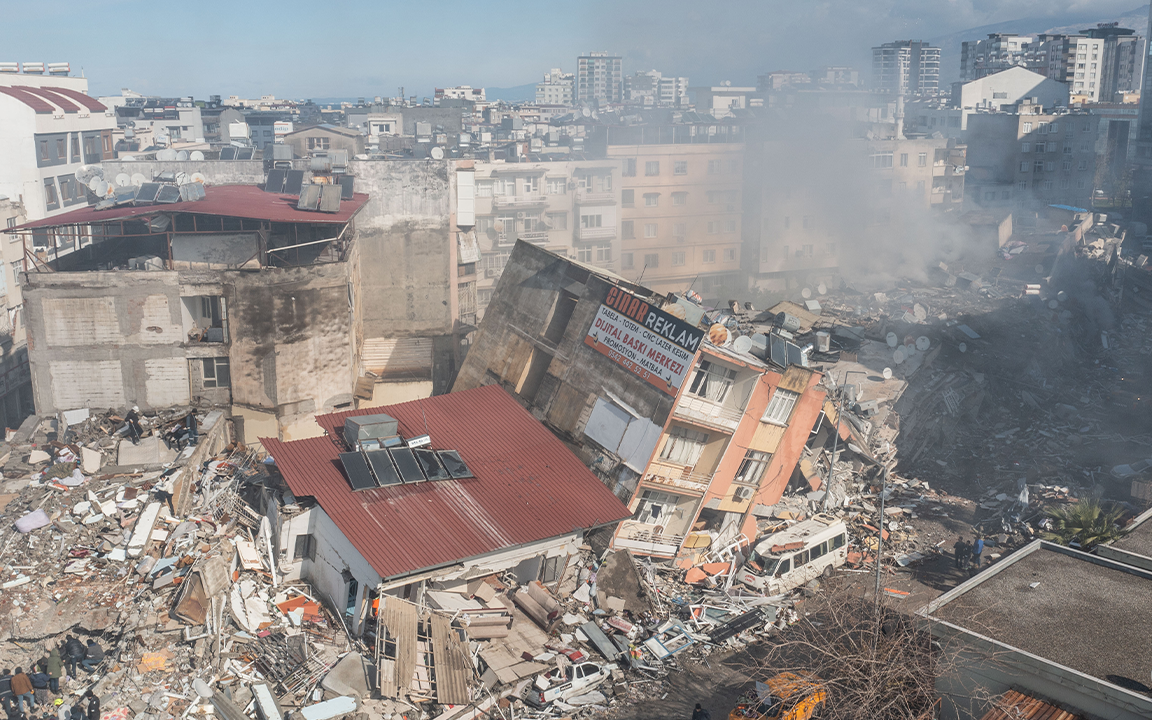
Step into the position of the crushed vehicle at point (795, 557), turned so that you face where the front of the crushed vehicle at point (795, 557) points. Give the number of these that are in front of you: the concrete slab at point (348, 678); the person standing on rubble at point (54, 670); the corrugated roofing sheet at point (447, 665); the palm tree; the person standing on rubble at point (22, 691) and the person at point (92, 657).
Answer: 5

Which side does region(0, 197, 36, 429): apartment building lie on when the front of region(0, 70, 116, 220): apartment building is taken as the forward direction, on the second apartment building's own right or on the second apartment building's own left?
on the second apartment building's own right

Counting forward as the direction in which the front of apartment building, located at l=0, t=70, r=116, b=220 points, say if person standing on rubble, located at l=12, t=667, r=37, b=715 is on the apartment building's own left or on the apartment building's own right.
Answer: on the apartment building's own right

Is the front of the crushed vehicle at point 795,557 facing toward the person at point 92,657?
yes

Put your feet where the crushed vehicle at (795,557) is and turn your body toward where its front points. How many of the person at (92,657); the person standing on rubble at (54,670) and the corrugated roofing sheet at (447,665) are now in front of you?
3

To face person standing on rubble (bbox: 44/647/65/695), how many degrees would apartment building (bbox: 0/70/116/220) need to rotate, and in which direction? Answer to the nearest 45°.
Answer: approximately 45° to its right

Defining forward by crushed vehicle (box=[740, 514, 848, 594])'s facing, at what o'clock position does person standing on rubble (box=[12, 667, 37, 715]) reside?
The person standing on rubble is roughly at 12 o'clock from the crushed vehicle.

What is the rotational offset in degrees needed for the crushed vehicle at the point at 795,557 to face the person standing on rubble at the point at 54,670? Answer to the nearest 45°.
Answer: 0° — it already faces them

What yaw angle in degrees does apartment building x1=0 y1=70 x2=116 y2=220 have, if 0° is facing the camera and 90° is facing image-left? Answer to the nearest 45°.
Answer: approximately 315°
